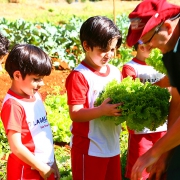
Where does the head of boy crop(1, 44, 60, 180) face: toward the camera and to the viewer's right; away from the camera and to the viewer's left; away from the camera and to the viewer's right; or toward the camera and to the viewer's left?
toward the camera and to the viewer's right

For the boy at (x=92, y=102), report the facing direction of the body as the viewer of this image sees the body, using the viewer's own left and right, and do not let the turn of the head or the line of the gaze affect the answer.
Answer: facing the viewer and to the right of the viewer

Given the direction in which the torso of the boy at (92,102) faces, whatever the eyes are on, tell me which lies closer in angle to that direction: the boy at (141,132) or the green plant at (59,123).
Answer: the boy

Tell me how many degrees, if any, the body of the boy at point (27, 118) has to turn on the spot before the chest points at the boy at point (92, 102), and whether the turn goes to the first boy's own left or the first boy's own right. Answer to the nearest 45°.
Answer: approximately 90° to the first boy's own left

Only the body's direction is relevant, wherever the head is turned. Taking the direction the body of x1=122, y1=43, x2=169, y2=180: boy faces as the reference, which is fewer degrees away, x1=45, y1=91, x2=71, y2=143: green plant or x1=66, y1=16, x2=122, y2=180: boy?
the boy

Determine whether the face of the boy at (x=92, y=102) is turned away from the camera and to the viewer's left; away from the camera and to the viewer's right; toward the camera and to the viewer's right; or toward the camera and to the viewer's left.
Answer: toward the camera and to the viewer's right

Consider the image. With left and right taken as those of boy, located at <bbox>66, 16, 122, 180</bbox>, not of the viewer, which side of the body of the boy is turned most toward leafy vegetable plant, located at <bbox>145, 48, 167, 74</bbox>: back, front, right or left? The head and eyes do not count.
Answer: left
